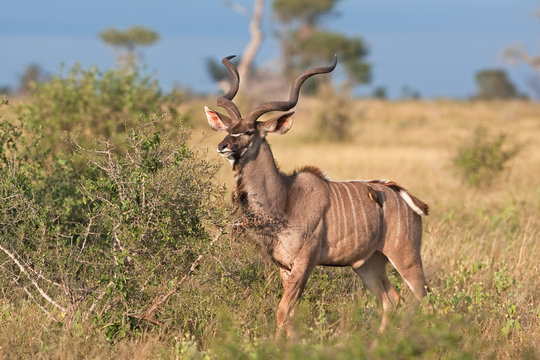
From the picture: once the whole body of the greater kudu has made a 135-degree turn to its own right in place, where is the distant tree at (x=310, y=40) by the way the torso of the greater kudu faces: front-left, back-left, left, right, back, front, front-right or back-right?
front

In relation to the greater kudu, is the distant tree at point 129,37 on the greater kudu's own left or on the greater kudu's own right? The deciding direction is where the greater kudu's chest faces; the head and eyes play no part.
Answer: on the greater kudu's own right

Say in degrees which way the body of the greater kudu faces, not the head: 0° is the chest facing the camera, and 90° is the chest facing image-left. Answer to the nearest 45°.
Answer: approximately 45°

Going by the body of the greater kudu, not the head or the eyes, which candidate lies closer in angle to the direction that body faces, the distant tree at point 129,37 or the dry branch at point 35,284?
the dry branch

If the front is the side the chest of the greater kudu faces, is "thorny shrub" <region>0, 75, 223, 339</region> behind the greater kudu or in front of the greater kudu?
in front

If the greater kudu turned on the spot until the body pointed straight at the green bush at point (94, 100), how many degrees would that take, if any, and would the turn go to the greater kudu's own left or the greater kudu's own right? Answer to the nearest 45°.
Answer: approximately 90° to the greater kudu's own right

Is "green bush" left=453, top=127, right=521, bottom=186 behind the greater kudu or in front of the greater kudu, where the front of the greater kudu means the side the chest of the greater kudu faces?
behind
